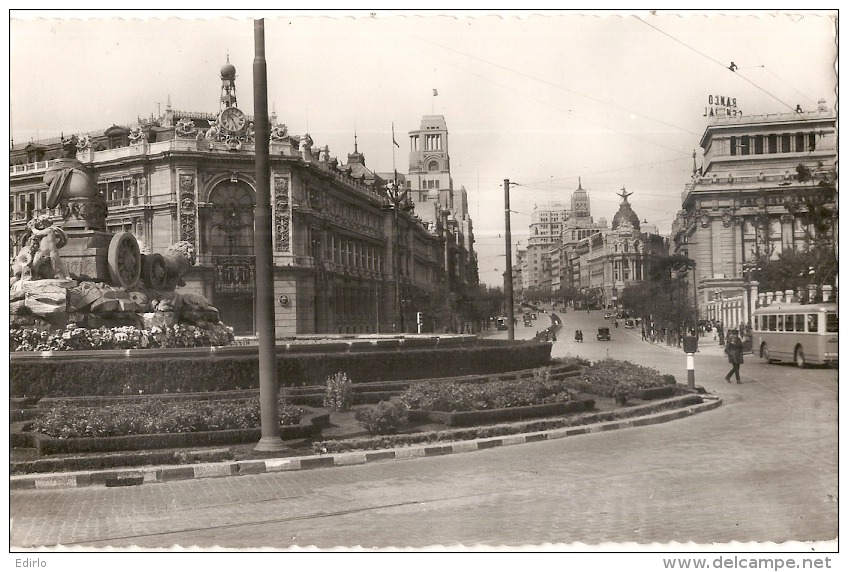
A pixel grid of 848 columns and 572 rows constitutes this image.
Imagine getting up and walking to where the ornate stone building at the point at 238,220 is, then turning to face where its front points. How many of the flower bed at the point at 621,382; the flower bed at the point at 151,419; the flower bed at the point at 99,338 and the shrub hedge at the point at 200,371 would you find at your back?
0

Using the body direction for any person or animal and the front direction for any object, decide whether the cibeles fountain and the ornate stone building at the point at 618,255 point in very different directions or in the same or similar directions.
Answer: very different directions

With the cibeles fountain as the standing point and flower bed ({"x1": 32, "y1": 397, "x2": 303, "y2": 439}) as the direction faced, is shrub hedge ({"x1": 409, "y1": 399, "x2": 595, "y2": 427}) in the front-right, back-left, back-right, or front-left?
front-left

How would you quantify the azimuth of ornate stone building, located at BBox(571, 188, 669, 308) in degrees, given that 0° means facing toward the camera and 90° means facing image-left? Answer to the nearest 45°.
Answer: approximately 0°

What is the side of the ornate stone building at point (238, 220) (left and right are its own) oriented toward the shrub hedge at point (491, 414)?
front

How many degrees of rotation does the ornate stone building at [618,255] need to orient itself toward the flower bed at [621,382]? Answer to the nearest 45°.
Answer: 0° — it already faces it

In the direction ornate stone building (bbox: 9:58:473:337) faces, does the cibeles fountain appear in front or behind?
in front

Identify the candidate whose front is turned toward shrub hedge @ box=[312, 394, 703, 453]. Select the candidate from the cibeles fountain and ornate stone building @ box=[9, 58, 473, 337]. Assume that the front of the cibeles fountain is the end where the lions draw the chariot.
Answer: the ornate stone building

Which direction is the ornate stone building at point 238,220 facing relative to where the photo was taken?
toward the camera

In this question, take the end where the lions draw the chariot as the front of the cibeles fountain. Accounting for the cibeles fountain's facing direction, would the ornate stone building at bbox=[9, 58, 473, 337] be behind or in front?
in front

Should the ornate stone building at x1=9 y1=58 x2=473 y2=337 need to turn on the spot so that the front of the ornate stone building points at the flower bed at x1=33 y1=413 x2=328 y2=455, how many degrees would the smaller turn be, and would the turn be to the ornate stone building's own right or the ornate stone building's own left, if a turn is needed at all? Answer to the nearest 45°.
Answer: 0° — it already faces it
